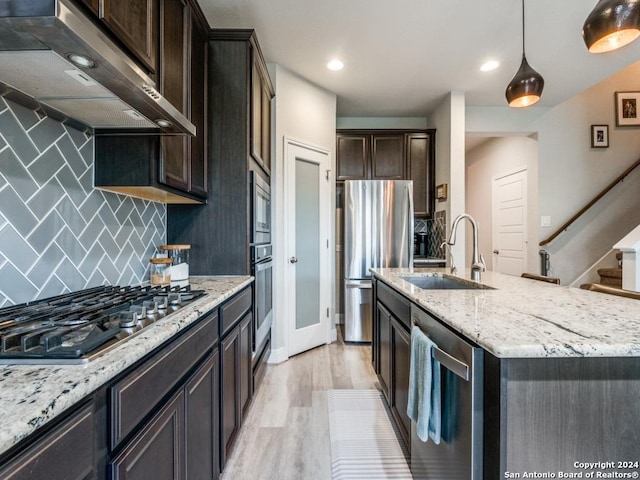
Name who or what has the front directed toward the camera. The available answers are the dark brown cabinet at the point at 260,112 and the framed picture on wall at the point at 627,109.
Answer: the framed picture on wall

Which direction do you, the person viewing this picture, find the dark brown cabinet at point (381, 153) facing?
facing the viewer

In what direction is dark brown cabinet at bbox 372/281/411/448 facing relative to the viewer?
to the viewer's left

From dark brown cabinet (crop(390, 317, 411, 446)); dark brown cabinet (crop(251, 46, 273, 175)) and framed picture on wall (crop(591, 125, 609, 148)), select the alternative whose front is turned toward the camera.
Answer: the framed picture on wall

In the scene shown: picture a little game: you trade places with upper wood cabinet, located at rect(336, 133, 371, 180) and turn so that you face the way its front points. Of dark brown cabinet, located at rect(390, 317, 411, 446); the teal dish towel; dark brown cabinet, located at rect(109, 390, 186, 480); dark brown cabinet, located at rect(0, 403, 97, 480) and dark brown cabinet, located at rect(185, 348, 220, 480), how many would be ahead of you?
5

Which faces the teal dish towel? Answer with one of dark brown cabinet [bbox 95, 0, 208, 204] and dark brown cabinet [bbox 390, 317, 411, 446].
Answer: dark brown cabinet [bbox 95, 0, 208, 204]

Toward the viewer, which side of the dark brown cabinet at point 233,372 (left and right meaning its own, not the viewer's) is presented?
right

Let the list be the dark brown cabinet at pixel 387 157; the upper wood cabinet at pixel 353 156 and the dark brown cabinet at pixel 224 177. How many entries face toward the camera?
2

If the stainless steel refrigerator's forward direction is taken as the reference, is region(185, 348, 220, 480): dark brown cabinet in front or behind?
in front

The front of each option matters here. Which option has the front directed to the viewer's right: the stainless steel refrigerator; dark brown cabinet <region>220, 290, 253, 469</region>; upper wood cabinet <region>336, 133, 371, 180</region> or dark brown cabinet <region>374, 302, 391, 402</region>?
dark brown cabinet <region>220, 290, 253, 469</region>

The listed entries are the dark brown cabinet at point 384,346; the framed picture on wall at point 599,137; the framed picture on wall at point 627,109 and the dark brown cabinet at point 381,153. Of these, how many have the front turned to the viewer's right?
0

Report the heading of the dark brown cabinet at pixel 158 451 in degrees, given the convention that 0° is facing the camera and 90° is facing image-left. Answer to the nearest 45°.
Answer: approximately 315°

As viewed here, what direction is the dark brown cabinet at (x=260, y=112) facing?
to the viewer's right

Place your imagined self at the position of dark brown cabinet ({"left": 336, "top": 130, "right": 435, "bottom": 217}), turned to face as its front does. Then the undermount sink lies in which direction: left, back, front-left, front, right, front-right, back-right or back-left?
front

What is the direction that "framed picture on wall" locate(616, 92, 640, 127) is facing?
toward the camera

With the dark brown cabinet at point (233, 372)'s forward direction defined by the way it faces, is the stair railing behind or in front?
in front
